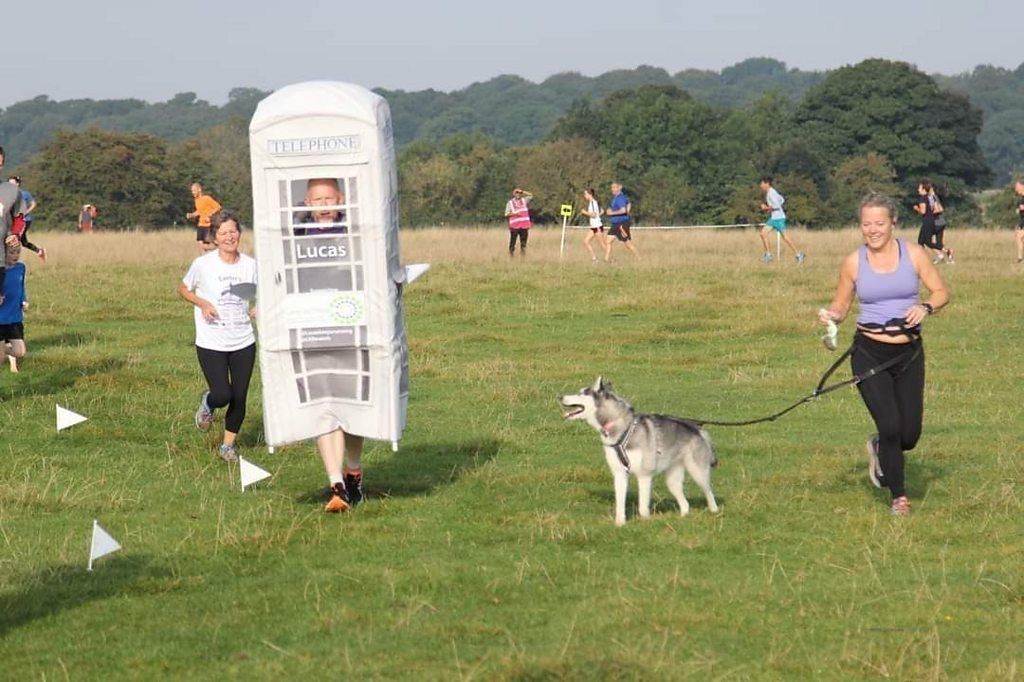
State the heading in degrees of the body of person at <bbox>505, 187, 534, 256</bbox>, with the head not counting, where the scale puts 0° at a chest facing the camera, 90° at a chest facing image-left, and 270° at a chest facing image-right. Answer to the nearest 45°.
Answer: approximately 0°

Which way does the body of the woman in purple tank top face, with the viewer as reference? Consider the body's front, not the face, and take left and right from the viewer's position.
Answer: facing the viewer

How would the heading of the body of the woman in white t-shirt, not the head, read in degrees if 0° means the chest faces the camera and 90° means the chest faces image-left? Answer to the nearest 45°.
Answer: approximately 0°

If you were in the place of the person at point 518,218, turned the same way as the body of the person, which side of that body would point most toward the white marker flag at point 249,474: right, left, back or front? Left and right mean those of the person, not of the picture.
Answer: front

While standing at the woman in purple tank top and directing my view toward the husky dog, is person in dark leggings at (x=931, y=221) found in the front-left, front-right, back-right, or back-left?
back-right

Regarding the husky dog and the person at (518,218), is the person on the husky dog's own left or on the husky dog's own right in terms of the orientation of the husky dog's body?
on the husky dog's own right

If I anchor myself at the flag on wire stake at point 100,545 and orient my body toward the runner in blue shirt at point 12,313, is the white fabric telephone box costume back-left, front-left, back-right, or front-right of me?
front-right

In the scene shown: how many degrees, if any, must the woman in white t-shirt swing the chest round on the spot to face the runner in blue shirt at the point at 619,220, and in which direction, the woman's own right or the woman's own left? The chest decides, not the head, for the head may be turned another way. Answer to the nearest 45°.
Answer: approximately 135° to the woman's own left

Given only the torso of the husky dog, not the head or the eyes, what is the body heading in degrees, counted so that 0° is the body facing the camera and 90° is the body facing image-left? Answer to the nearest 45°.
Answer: approximately 45°

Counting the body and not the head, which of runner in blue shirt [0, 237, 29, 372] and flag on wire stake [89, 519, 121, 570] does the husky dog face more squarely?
the flag on wire stake

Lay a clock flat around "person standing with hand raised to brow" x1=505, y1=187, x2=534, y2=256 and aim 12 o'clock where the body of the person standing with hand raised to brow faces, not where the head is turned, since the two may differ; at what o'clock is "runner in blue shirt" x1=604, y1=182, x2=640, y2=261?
The runner in blue shirt is roughly at 9 o'clock from the person standing with hand raised to brow.
